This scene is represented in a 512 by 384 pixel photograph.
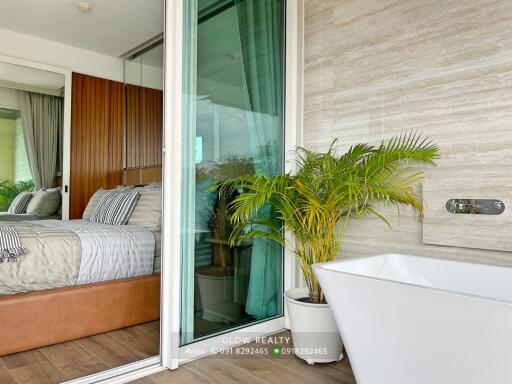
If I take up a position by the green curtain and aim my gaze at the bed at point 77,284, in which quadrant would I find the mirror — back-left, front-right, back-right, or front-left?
front-right

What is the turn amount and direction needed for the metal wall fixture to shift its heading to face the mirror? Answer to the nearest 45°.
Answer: approximately 90° to its right

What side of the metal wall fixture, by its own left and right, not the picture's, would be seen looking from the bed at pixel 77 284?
right

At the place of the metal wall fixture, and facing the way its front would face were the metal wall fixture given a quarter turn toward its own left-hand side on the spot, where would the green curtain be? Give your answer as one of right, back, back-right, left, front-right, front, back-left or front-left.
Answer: back

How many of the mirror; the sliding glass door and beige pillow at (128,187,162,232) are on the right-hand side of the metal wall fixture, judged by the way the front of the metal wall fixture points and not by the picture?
3

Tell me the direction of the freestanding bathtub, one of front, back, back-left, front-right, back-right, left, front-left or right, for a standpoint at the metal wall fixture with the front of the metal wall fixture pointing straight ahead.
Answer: front

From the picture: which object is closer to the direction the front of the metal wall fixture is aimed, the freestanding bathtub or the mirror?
the freestanding bathtub

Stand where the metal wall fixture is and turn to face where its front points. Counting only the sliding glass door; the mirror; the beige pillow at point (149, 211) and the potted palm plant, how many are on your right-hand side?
4

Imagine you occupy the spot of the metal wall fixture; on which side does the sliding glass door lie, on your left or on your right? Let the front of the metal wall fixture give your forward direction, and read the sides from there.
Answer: on your right

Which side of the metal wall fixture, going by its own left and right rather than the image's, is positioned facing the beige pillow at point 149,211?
right

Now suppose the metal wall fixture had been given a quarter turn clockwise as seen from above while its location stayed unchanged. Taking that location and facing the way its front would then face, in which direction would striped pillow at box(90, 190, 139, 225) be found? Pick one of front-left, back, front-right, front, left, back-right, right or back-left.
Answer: front

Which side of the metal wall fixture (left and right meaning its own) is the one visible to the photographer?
front

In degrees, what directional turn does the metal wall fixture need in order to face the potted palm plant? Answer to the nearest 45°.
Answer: approximately 90° to its right

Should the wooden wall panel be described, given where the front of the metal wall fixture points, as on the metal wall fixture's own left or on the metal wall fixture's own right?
on the metal wall fixture's own right
